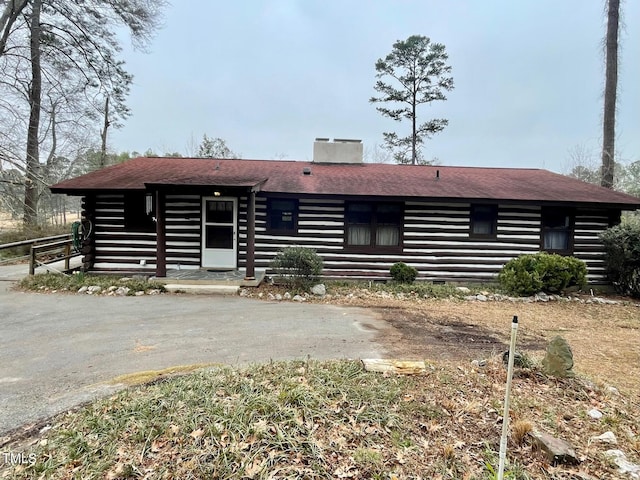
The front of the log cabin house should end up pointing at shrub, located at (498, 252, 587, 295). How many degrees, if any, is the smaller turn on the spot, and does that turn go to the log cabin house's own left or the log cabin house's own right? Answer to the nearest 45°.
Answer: approximately 90° to the log cabin house's own left

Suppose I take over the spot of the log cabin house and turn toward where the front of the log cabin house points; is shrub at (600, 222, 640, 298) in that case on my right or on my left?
on my left

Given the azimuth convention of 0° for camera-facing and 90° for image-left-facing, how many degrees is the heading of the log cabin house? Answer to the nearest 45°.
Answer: approximately 0°

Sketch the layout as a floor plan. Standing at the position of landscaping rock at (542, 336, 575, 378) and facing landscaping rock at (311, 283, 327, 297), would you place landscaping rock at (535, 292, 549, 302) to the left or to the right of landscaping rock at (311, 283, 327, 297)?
right
